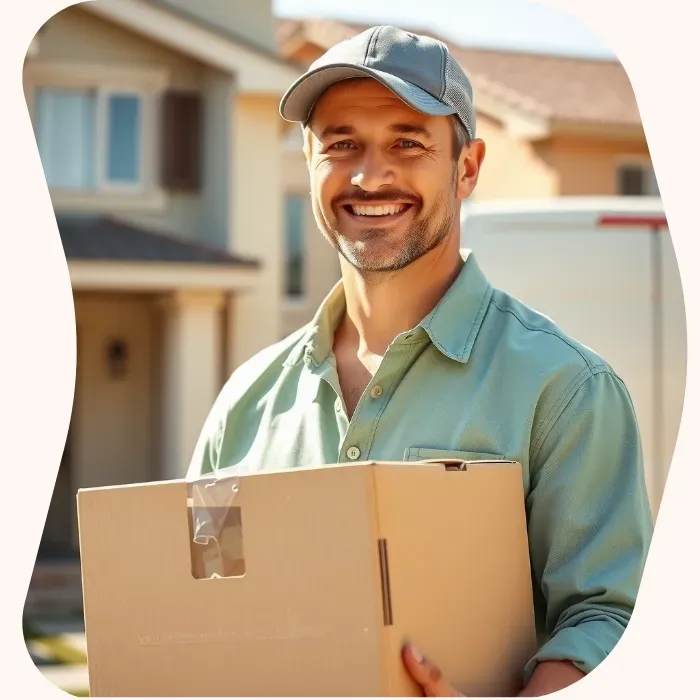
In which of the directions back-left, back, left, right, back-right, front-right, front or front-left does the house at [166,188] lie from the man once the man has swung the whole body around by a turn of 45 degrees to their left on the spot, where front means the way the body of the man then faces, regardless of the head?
back

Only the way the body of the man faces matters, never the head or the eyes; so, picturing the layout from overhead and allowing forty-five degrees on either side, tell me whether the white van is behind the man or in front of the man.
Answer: behind

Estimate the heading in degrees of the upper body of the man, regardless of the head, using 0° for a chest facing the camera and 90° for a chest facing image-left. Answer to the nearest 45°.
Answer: approximately 45°

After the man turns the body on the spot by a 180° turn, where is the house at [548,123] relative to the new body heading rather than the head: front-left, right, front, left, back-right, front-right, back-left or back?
front-left
